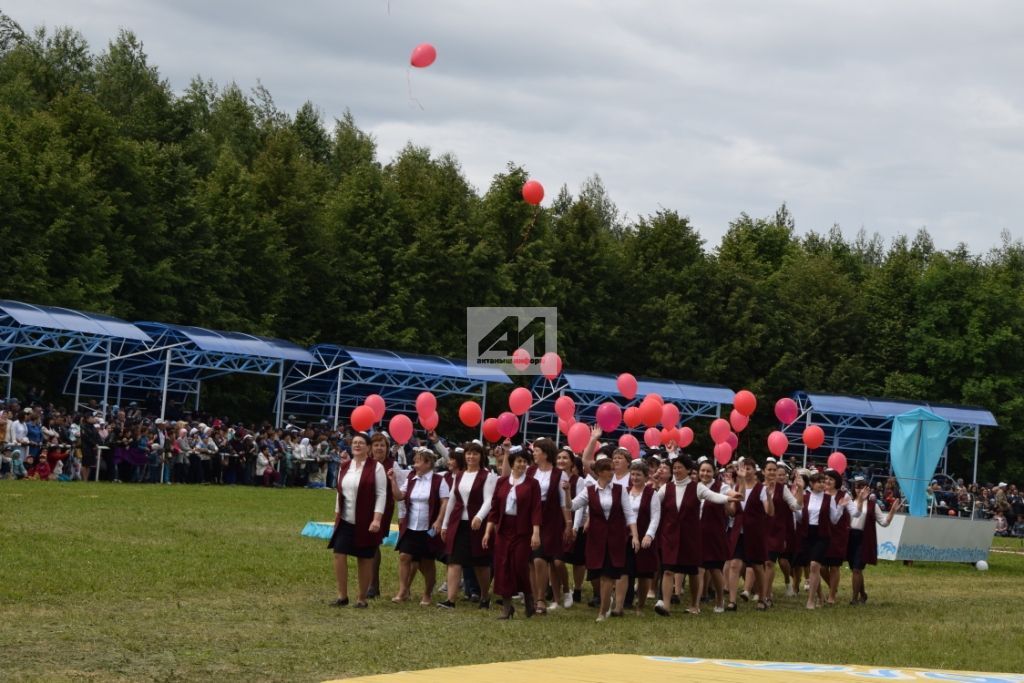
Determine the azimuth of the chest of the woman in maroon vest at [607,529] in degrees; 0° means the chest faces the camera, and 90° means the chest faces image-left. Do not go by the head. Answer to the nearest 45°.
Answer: approximately 0°

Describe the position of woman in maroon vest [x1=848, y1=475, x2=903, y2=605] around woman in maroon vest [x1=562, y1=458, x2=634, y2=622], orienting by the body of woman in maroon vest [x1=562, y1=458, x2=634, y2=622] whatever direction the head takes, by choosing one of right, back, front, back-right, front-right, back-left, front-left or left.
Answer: back-left

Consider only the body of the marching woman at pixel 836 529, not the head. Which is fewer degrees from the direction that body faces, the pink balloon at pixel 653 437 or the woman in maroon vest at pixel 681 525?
the woman in maroon vest

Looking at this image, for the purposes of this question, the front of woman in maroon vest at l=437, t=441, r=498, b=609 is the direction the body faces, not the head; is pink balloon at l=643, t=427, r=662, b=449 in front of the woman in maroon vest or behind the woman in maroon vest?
behind

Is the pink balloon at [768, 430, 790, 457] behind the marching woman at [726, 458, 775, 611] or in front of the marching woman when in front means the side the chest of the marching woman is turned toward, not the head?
behind
